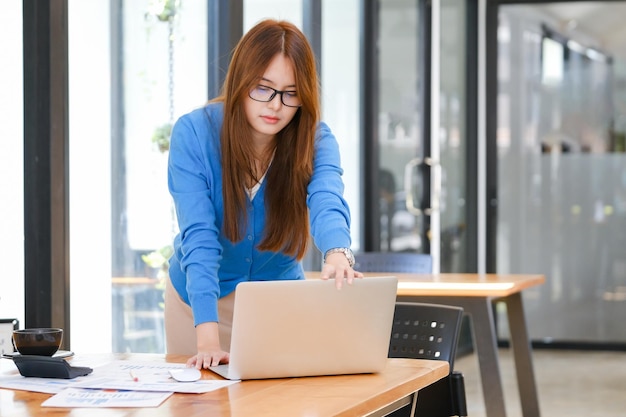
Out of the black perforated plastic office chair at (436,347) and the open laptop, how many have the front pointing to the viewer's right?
0

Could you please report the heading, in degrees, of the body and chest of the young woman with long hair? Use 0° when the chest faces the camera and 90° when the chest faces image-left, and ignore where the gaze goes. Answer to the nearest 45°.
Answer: approximately 315°

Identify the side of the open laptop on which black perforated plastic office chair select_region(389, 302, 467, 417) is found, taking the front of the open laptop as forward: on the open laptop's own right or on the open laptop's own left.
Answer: on the open laptop's own right

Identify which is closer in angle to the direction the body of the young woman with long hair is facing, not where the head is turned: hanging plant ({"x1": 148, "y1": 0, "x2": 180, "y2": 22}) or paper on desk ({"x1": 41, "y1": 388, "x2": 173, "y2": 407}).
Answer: the paper on desk

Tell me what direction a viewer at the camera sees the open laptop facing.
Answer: facing away from the viewer and to the left of the viewer

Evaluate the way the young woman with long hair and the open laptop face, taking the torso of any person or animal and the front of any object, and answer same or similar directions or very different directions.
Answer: very different directions
